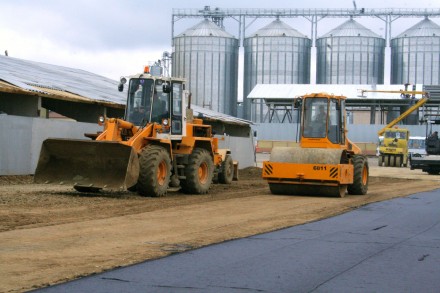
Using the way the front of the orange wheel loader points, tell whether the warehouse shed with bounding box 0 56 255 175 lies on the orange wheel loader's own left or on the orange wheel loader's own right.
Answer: on the orange wheel loader's own right

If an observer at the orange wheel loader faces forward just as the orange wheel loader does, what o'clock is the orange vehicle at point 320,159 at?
The orange vehicle is roughly at 7 o'clock from the orange wheel loader.

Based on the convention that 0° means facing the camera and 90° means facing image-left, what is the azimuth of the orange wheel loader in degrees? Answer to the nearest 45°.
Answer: approximately 45°
